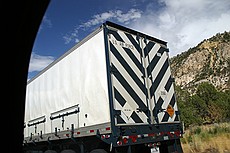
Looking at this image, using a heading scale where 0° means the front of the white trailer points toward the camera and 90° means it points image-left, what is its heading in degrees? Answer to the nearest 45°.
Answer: approximately 135°
